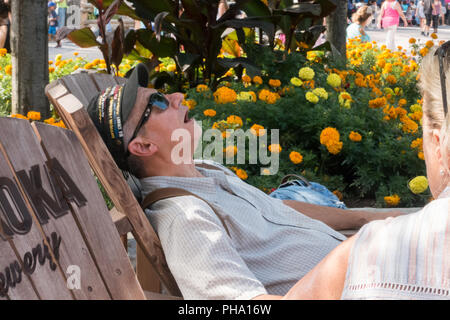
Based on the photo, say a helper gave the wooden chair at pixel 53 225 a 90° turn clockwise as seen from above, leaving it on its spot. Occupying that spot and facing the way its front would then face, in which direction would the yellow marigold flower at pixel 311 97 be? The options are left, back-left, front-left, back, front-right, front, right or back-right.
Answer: back

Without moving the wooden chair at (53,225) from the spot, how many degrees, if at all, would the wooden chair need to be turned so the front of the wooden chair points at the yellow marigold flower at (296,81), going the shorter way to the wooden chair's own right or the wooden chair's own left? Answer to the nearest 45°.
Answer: approximately 90° to the wooden chair's own left

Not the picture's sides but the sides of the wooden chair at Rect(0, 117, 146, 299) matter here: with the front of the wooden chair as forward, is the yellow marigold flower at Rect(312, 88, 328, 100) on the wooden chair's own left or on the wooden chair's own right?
on the wooden chair's own left

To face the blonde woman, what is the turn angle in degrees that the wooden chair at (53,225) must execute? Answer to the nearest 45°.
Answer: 0° — it already faces them

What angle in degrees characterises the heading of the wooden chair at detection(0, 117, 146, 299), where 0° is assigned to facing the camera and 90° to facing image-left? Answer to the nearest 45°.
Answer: approximately 315°
